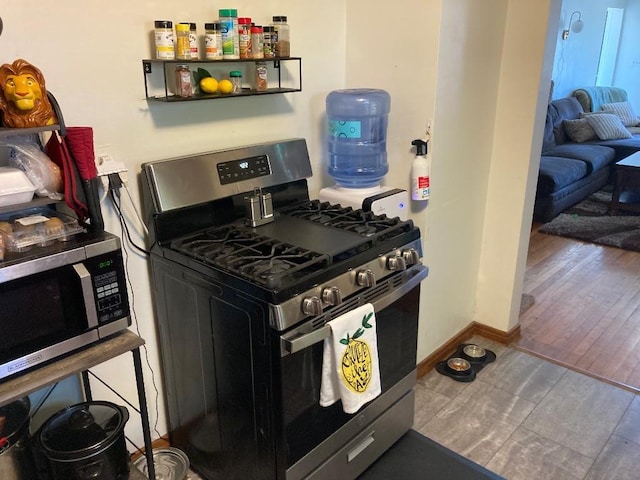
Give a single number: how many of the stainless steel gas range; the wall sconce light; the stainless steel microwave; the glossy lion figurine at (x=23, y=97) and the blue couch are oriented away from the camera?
0

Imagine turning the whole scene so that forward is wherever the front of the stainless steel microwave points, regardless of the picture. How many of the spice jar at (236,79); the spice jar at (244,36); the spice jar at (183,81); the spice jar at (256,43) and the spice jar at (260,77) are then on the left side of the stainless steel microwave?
5

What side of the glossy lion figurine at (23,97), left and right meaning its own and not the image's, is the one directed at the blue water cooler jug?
left

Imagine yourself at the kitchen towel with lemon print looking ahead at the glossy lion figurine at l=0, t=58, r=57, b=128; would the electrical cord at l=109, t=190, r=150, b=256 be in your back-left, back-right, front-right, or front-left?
front-right

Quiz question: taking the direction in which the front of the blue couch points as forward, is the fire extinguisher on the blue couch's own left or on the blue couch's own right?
on the blue couch's own right

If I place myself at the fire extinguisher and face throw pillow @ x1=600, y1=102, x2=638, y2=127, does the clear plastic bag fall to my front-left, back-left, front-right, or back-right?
back-left

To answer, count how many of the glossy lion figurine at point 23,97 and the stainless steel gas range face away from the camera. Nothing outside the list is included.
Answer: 0

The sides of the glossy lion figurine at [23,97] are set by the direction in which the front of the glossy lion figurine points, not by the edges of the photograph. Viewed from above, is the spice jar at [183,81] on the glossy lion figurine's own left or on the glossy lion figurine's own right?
on the glossy lion figurine's own left

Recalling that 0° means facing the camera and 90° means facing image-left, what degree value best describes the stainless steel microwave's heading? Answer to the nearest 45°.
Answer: approximately 315°

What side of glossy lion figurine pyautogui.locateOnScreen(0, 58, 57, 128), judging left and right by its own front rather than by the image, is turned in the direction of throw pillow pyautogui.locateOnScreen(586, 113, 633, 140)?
left

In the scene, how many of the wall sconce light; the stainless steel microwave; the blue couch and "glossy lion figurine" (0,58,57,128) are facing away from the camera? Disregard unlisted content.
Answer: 0

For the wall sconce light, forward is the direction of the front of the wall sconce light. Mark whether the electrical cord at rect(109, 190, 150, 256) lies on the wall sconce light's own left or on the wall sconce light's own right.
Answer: on the wall sconce light's own right

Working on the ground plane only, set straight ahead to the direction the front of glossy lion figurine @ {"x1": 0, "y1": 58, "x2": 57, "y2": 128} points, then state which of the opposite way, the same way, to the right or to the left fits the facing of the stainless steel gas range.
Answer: the same way

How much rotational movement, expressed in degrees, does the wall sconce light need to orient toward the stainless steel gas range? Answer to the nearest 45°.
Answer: approximately 45° to its right

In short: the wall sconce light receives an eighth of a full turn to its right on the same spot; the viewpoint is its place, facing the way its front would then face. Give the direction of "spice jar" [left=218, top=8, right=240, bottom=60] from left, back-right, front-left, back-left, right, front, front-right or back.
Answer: front

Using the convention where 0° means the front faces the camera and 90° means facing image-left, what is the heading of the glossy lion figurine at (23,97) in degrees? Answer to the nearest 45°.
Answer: approximately 0°
